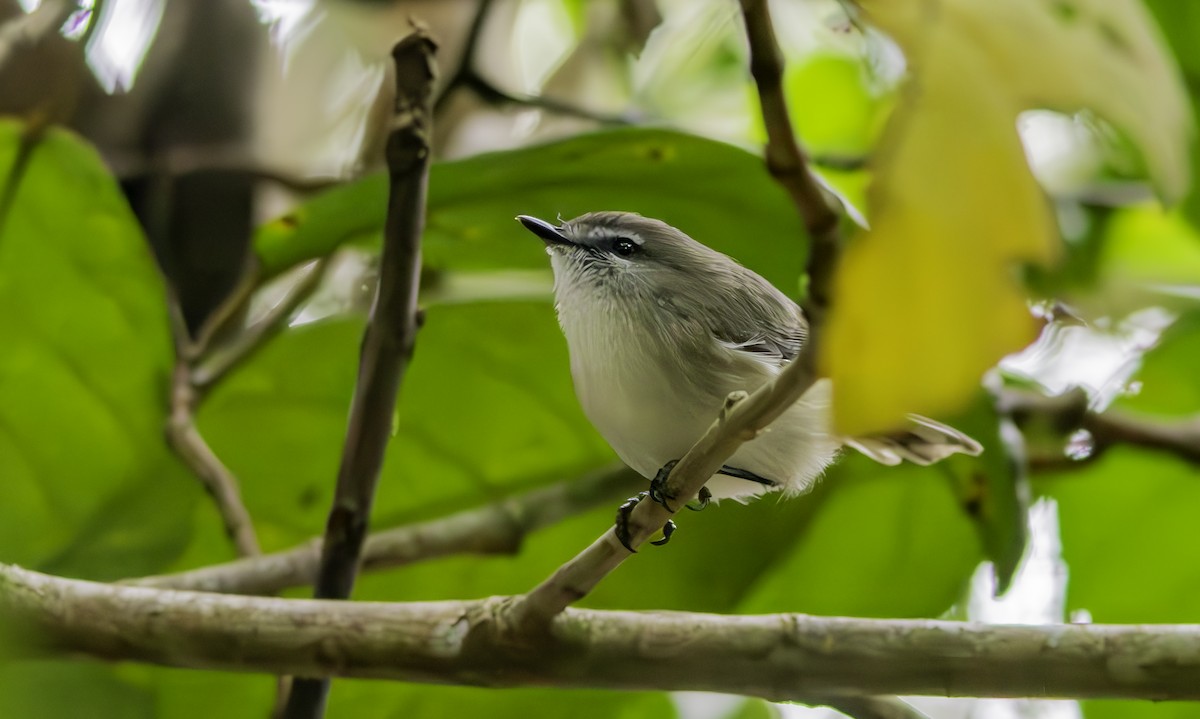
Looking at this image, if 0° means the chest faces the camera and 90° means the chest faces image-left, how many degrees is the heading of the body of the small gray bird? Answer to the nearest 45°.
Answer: approximately 90°
